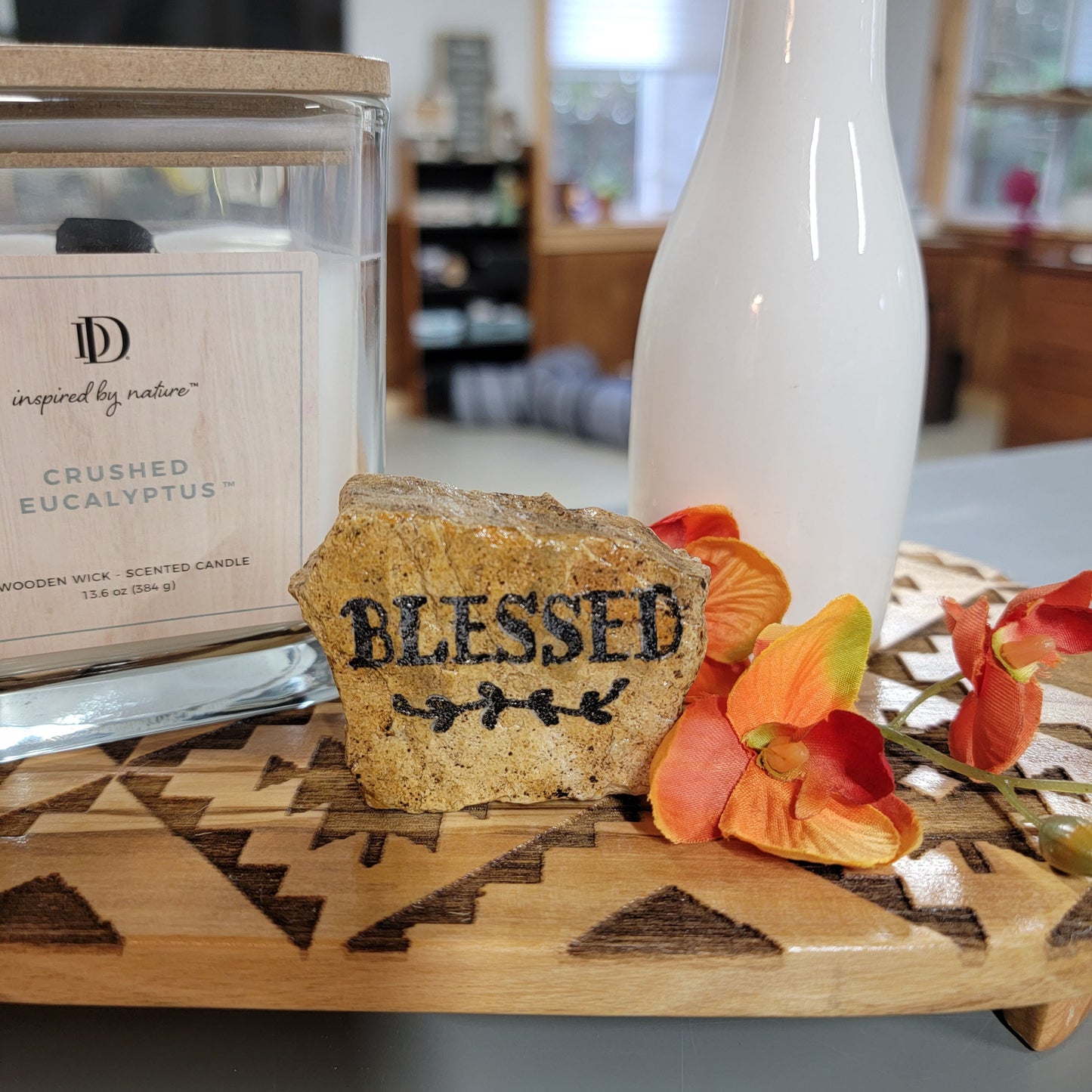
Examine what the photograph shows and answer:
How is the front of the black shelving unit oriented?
toward the camera

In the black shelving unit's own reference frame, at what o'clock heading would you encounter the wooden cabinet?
The wooden cabinet is roughly at 10 o'clock from the black shelving unit.

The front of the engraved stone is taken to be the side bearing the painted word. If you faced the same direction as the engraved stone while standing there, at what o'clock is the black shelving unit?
The black shelving unit is roughly at 6 o'clock from the engraved stone.

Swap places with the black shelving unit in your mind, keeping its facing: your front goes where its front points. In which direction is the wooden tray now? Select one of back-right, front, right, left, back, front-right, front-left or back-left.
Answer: front

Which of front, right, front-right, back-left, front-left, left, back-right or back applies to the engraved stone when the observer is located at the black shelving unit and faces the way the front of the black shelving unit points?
front

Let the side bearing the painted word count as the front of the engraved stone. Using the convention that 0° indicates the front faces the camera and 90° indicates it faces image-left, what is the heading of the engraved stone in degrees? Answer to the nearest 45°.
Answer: approximately 0°

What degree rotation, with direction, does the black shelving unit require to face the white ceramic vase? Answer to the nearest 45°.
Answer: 0° — it already faces it

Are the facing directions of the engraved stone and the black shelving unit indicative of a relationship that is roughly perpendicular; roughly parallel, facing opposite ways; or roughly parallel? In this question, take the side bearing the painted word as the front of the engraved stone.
roughly parallel

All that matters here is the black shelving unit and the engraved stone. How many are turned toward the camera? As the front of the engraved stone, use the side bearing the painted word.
2

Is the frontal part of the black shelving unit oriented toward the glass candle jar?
yes

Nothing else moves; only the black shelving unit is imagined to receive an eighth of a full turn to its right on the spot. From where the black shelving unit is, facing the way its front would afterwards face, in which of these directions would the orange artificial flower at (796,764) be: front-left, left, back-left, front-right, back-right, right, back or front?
front-left
